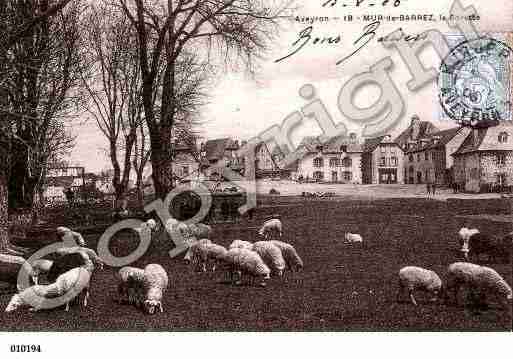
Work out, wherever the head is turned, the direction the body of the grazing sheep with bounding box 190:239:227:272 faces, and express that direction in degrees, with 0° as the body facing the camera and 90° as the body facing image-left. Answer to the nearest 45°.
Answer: approximately 45°

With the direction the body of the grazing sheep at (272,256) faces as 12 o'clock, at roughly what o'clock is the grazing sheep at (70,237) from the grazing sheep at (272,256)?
the grazing sheep at (70,237) is roughly at 5 o'clock from the grazing sheep at (272,256).

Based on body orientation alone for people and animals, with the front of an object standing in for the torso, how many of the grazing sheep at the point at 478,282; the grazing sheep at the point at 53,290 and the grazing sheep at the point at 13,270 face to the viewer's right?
2

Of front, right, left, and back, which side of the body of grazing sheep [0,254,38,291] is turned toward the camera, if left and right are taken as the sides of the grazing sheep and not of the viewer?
right

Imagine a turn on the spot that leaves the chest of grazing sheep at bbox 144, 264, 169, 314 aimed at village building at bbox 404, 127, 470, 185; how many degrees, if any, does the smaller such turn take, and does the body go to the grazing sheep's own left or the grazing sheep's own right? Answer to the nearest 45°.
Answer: approximately 90° to the grazing sheep's own left
